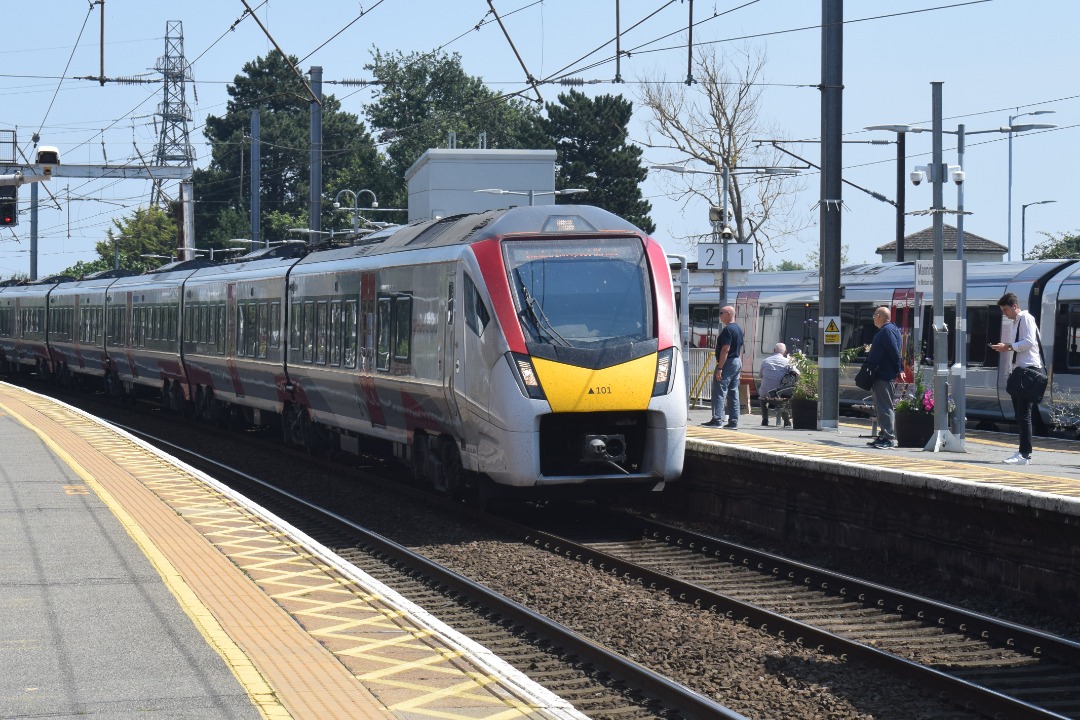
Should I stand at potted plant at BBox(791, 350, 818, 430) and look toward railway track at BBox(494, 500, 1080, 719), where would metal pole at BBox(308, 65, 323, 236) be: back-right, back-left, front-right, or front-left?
back-right

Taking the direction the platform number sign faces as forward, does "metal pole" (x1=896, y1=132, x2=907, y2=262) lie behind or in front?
behind

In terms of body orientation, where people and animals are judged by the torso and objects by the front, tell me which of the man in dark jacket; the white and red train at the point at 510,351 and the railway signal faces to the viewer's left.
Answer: the man in dark jacket

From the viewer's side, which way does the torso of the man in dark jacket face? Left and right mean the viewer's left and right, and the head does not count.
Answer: facing to the left of the viewer

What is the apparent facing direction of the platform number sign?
toward the camera

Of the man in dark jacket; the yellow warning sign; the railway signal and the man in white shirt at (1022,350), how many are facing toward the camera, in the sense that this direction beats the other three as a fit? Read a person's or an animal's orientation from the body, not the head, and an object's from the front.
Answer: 2

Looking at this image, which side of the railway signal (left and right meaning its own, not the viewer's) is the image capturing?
front

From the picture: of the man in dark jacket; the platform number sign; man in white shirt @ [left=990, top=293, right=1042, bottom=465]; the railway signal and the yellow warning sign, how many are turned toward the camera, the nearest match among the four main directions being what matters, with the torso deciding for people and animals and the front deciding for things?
3

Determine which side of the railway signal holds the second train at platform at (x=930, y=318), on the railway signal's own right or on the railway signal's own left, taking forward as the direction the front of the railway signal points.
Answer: on the railway signal's own left

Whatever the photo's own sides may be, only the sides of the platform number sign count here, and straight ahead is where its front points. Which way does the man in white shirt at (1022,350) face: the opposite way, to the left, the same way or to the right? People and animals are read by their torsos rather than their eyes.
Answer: to the right

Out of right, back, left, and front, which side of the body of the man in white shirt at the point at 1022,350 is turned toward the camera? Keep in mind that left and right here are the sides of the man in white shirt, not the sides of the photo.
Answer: left

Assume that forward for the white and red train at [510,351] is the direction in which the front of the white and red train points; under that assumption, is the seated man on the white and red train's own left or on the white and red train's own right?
on the white and red train's own left

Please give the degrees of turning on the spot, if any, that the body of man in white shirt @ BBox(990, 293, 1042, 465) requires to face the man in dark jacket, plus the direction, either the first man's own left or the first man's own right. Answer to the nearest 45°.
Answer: approximately 45° to the first man's own right

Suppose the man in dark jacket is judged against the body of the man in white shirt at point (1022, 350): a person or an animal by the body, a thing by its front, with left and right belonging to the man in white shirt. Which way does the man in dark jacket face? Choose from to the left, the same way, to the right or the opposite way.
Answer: the same way

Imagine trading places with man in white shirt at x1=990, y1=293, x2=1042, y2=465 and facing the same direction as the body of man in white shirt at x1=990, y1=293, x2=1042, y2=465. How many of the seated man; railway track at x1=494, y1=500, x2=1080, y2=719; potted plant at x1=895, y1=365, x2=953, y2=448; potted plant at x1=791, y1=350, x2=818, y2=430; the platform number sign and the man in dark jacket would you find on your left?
1
